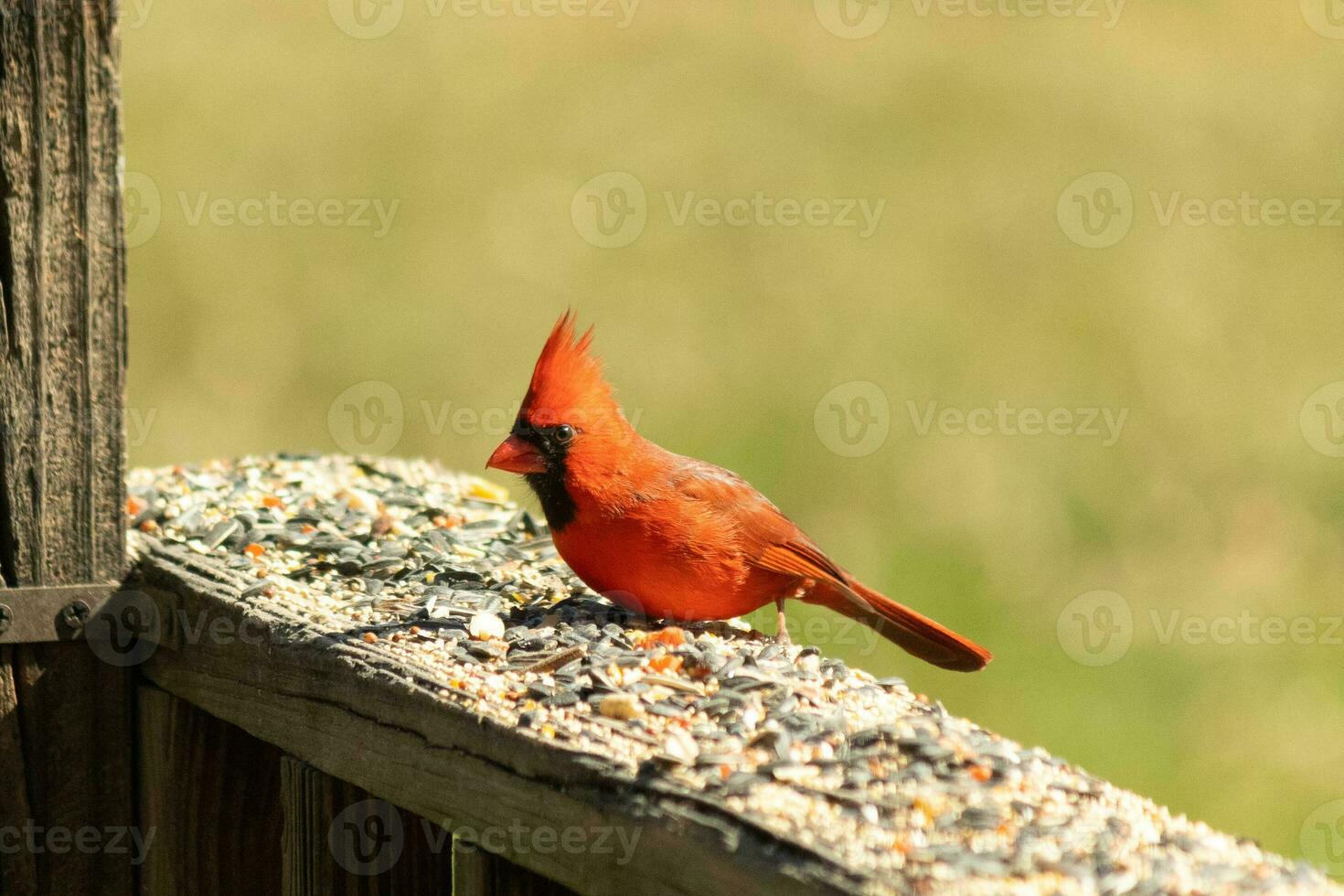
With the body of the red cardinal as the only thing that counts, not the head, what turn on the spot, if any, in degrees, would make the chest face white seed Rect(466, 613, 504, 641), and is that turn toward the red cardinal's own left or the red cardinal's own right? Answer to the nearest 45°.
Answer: approximately 45° to the red cardinal's own left

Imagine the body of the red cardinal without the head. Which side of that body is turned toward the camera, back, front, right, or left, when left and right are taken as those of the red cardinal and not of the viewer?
left

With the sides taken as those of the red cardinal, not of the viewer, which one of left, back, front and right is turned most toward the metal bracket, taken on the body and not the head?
front

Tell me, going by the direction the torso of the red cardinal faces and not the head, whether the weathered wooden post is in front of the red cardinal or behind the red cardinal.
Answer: in front
